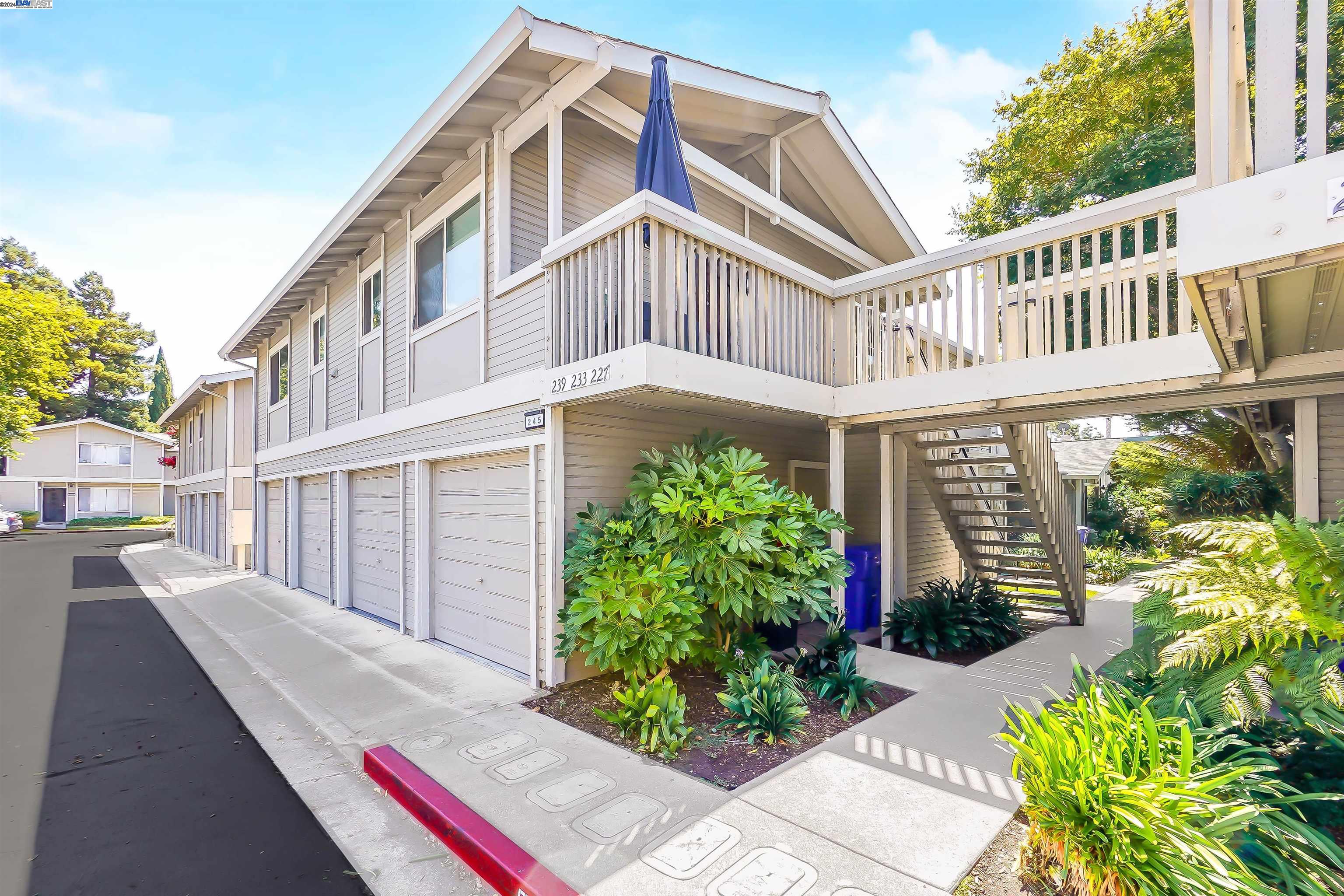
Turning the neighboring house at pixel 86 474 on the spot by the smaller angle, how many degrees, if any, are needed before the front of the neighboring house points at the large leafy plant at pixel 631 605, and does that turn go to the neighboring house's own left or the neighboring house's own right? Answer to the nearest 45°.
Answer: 0° — it already faces it

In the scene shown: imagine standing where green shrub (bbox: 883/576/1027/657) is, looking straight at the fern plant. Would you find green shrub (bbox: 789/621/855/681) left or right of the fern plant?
right

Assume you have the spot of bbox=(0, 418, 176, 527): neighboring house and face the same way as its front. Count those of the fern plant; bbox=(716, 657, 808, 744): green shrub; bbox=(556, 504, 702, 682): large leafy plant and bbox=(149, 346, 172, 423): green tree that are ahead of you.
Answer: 3

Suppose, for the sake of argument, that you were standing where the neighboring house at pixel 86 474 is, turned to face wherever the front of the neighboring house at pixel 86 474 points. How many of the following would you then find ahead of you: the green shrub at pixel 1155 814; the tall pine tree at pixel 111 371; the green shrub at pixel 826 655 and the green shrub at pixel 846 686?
3

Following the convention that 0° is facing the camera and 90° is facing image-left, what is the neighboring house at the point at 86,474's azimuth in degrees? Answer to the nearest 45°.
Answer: approximately 0°

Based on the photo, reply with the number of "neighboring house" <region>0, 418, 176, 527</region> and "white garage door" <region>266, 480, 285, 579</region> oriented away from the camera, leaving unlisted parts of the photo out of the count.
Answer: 0
